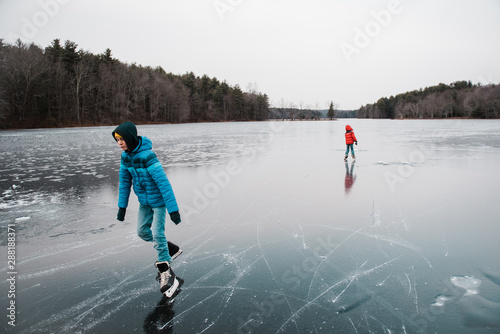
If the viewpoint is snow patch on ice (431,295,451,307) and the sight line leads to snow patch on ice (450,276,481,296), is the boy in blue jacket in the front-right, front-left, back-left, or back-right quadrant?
back-left

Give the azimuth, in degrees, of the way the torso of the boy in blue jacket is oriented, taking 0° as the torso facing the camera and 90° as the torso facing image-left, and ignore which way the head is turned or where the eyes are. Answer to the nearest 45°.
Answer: approximately 45°

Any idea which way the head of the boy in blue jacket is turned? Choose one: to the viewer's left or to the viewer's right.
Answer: to the viewer's left

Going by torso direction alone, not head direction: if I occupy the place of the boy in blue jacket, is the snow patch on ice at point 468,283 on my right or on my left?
on my left

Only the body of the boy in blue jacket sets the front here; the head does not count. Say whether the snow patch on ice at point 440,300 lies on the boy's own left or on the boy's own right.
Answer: on the boy's own left
